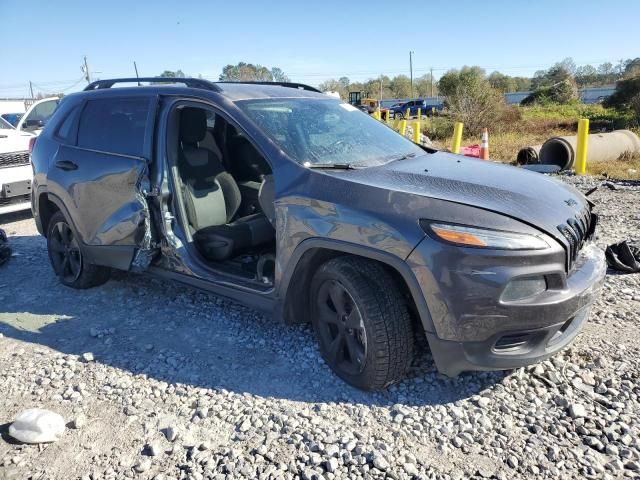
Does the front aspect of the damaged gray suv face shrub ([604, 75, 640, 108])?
no

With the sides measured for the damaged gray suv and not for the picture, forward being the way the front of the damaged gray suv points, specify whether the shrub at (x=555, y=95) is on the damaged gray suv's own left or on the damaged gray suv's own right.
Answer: on the damaged gray suv's own left

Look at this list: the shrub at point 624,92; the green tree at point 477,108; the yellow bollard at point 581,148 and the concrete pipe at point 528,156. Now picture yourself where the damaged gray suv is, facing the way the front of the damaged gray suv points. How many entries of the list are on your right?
0

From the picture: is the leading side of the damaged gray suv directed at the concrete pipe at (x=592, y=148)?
no

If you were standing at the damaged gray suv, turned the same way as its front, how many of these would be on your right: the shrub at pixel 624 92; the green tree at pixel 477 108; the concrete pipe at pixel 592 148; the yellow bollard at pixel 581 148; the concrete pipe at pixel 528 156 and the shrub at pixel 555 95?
0

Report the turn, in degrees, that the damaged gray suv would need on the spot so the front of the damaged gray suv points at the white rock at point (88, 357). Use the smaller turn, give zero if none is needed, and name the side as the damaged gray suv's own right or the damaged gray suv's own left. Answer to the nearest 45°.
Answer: approximately 135° to the damaged gray suv's own right

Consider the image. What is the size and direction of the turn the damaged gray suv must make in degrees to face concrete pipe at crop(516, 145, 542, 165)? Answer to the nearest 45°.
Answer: approximately 90° to its left

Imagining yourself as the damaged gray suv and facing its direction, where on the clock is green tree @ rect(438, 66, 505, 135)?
The green tree is roughly at 8 o'clock from the damaged gray suv.

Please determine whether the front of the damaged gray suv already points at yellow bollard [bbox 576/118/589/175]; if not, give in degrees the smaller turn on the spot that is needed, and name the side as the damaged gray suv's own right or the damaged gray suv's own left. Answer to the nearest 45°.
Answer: approximately 90° to the damaged gray suv's own left

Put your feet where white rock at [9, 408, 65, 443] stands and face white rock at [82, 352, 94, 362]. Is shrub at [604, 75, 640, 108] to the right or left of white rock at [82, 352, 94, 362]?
right

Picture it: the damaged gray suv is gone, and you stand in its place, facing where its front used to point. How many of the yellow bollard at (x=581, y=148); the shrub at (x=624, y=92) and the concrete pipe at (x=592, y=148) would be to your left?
3

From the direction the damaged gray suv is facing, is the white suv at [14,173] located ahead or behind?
behind

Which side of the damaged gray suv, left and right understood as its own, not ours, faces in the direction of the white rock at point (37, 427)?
right

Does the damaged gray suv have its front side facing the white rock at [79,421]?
no

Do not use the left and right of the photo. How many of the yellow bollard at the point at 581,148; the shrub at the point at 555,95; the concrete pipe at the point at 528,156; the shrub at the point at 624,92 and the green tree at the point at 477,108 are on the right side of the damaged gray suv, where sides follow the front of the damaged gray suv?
0

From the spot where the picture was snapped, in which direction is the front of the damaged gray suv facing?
facing the viewer and to the right of the viewer
